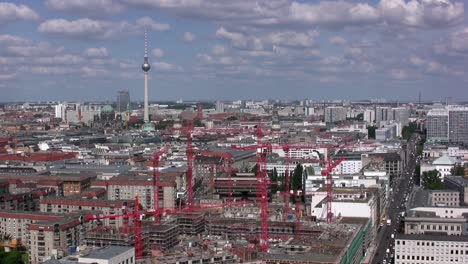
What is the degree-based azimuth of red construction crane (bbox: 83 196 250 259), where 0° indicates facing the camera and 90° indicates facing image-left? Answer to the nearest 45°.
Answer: approximately 270°

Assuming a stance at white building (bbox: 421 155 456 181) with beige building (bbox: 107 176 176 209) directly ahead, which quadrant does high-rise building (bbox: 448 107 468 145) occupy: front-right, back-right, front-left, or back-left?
back-right

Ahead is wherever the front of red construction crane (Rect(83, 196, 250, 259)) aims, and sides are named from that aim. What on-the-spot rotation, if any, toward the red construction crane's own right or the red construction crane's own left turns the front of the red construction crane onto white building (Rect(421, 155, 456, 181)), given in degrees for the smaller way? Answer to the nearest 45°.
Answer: approximately 45° to the red construction crane's own left

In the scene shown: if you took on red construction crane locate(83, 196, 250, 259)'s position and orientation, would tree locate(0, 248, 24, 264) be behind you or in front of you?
behind

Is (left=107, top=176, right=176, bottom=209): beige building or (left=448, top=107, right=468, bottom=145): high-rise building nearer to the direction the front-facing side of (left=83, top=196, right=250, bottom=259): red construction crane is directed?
the high-rise building

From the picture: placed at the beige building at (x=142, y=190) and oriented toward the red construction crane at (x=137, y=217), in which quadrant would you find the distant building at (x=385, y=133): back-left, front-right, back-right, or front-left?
back-left

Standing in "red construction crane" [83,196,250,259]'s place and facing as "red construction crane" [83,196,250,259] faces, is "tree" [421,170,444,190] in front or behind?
in front

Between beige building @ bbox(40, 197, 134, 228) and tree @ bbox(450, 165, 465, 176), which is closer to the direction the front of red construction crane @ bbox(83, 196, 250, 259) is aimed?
the tree
